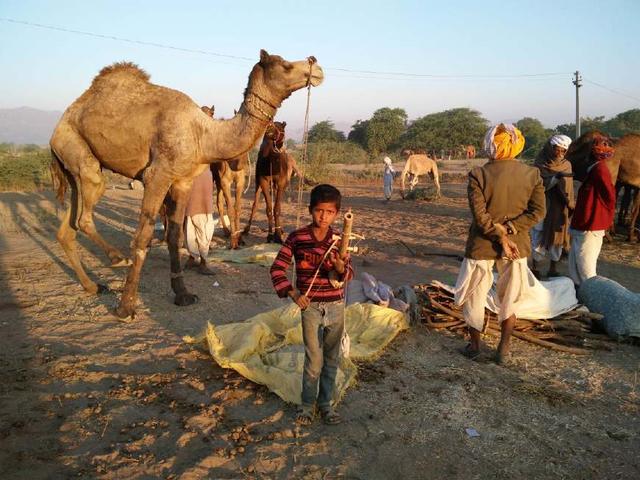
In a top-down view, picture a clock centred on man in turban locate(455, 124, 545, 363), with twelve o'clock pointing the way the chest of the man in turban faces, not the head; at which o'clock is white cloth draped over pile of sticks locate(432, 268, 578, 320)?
The white cloth draped over pile of sticks is roughly at 1 o'clock from the man in turban.

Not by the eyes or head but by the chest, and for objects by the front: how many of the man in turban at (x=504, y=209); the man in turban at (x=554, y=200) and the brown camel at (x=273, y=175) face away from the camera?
1

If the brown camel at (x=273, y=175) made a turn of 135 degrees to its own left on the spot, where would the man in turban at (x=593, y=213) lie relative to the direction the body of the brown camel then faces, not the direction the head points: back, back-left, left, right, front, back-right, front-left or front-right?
right

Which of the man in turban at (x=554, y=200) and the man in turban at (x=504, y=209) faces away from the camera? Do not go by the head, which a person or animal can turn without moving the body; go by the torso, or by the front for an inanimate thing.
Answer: the man in turban at (x=504, y=209)

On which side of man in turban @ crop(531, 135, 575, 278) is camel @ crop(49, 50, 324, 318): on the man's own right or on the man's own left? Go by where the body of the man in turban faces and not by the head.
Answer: on the man's own right

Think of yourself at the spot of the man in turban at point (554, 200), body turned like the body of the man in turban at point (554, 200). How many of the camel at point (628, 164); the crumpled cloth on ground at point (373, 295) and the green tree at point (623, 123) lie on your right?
1

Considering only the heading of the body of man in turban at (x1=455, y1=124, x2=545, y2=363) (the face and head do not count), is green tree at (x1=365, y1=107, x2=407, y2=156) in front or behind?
in front

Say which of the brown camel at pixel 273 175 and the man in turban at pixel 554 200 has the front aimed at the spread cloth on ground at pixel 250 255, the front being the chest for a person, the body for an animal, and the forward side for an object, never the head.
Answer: the brown camel

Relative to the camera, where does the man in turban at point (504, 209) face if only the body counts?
away from the camera

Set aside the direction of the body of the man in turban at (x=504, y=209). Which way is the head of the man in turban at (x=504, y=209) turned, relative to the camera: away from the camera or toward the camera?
away from the camera

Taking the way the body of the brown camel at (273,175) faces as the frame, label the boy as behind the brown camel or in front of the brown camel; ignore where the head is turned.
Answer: in front

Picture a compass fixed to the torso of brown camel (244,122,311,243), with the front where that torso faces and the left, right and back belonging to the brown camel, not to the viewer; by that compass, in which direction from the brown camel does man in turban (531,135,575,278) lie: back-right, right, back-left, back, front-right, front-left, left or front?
front-left

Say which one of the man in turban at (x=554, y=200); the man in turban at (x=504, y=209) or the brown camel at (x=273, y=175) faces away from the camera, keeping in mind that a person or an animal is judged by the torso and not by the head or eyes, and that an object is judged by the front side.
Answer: the man in turban at (x=504, y=209)

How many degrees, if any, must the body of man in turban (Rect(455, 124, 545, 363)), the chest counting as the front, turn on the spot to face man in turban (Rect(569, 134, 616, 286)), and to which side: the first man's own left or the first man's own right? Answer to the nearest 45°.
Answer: approximately 45° to the first man's own right

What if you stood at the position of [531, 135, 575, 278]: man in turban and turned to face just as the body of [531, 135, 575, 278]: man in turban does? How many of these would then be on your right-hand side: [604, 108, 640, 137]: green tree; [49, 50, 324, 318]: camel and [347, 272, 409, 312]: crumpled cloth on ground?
2

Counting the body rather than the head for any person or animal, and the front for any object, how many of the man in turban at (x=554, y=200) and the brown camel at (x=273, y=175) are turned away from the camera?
0
